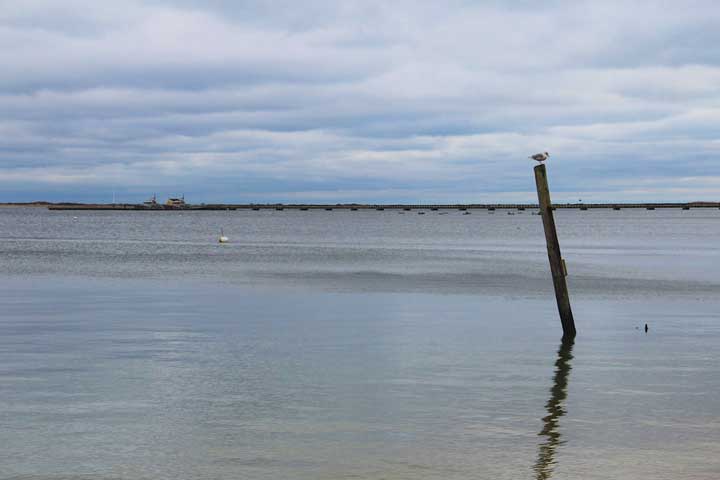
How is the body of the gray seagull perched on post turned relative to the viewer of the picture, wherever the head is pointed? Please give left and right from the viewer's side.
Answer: facing to the right of the viewer
